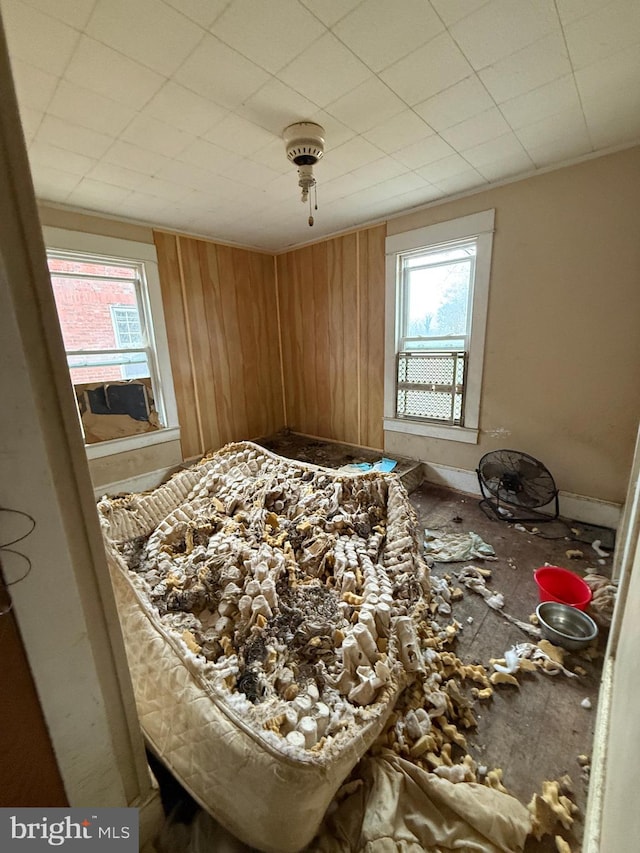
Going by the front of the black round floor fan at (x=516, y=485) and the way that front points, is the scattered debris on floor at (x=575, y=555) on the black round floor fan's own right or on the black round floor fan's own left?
on the black round floor fan's own left

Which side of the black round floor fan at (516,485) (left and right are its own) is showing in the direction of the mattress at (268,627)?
front

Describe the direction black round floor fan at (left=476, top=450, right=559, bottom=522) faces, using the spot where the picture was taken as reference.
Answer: facing the viewer and to the left of the viewer

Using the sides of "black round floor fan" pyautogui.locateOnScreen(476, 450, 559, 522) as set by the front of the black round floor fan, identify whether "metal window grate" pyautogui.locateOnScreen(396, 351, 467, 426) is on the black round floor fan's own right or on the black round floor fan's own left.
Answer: on the black round floor fan's own right

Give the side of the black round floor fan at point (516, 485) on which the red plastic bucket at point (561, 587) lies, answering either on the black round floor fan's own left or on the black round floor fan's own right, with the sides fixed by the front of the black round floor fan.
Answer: on the black round floor fan's own left

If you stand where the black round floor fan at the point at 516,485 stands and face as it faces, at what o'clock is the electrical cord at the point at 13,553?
The electrical cord is roughly at 11 o'clock from the black round floor fan.

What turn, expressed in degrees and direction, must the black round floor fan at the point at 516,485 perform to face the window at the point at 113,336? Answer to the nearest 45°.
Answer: approximately 45° to its right

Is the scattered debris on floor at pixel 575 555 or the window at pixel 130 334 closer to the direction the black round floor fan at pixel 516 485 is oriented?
the window

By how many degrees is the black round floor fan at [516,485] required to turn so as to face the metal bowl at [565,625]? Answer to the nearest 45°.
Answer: approximately 45° to its left

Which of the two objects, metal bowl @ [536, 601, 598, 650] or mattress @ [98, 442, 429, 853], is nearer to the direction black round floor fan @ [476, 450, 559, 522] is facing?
the mattress

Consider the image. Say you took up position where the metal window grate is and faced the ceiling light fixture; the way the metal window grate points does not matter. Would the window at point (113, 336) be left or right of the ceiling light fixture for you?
right
